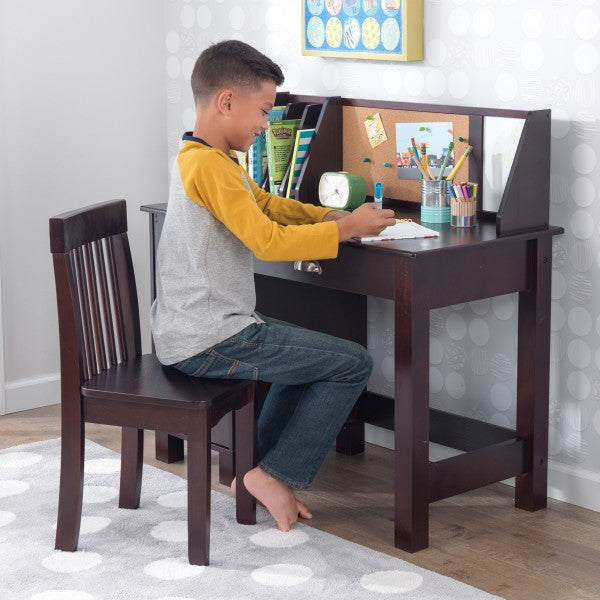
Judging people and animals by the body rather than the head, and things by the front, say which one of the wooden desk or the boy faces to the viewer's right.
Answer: the boy

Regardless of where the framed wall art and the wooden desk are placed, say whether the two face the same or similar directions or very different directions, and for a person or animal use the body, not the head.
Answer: same or similar directions

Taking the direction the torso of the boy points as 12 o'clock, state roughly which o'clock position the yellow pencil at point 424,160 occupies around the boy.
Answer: The yellow pencil is roughly at 11 o'clock from the boy.

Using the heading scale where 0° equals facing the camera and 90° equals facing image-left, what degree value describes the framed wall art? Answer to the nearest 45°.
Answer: approximately 45°

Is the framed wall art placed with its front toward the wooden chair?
yes

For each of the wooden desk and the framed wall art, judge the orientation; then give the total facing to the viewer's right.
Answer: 0

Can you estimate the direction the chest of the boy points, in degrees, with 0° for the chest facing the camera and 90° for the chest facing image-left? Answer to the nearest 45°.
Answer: approximately 270°

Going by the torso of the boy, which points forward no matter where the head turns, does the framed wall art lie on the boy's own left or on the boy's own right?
on the boy's own left

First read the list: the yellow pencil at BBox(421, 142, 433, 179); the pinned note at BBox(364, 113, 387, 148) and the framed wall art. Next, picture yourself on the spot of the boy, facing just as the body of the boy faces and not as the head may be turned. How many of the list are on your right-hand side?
0

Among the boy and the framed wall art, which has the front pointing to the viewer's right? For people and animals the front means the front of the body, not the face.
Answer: the boy

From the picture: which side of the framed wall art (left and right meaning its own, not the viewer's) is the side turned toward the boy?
front

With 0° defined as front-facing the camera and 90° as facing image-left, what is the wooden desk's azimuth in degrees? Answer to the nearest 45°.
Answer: approximately 45°

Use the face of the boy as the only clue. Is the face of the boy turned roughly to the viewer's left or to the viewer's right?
to the viewer's right
